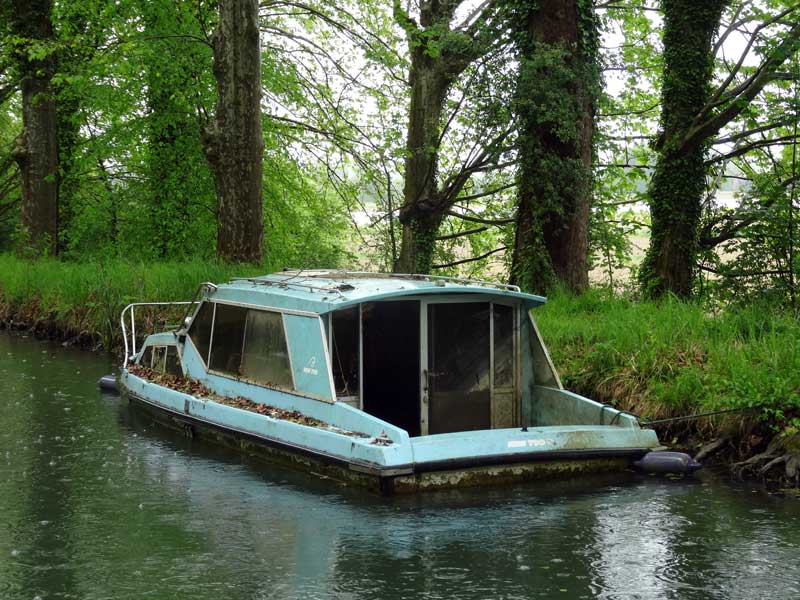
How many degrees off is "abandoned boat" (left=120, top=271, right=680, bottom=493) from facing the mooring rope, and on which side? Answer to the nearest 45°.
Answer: approximately 135° to its right

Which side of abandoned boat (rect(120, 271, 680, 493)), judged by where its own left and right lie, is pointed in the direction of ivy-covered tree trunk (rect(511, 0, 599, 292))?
right

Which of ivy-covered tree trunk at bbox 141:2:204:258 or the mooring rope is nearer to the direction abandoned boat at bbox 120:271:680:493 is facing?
the ivy-covered tree trunk

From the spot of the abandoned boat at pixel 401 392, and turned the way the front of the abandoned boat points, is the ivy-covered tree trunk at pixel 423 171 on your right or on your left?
on your right

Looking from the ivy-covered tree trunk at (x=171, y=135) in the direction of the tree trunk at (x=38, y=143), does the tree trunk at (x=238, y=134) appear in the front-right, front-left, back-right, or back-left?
back-left

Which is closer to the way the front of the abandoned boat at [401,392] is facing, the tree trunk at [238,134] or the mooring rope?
the tree trunk

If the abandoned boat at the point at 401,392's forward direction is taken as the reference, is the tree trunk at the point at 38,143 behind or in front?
in front

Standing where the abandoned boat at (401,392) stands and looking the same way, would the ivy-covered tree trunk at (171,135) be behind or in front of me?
in front

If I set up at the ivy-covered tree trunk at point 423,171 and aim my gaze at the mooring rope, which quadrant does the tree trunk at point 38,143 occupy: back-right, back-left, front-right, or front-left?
back-right

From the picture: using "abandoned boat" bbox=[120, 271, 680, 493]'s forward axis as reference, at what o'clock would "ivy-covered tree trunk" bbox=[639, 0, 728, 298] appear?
The ivy-covered tree trunk is roughly at 3 o'clock from the abandoned boat.

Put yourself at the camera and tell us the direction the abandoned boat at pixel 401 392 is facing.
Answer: facing away from the viewer and to the left of the viewer

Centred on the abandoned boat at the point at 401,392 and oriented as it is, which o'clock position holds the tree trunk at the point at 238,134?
The tree trunk is roughly at 1 o'clock from the abandoned boat.
